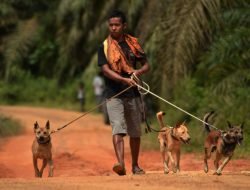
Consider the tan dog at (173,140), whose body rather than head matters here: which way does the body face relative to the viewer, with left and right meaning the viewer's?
facing the viewer and to the right of the viewer

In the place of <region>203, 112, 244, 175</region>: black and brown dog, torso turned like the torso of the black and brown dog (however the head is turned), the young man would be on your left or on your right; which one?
on your right

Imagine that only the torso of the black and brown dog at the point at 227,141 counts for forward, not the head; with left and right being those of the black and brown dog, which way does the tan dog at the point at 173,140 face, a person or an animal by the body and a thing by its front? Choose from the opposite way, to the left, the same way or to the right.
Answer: the same way

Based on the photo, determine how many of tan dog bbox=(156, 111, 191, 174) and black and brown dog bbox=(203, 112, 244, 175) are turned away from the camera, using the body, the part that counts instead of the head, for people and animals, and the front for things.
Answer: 0
